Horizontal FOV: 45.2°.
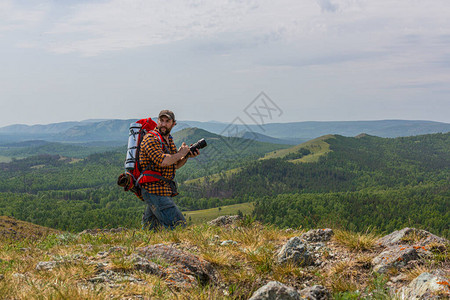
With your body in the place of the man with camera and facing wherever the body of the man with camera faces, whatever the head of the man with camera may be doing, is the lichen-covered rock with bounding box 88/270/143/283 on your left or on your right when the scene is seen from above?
on your right

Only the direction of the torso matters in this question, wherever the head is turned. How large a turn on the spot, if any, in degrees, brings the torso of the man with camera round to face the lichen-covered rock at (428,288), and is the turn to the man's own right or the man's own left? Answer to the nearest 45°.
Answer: approximately 45° to the man's own right

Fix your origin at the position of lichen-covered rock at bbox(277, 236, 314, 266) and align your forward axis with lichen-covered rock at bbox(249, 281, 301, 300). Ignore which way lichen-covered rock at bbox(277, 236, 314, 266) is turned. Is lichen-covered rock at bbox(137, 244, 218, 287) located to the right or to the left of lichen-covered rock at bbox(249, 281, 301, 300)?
right

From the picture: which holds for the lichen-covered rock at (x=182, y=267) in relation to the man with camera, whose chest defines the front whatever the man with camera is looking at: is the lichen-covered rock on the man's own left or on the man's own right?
on the man's own right

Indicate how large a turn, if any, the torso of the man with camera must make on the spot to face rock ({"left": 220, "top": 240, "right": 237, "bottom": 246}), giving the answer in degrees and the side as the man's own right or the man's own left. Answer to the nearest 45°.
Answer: approximately 45° to the man's own right

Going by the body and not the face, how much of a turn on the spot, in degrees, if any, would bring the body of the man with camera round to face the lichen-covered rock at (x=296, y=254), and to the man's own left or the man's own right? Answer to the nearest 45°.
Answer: approximately 45° to the man's own right

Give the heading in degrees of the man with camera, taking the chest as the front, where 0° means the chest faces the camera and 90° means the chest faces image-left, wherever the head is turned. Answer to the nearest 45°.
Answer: approximately 270°

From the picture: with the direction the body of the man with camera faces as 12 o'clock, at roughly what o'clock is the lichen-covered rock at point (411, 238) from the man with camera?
The lichen-covered rock is roughly at 1 o'clock from the man with camera.

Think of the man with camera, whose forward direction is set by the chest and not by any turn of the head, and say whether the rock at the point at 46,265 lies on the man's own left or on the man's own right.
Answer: on the man's own right
